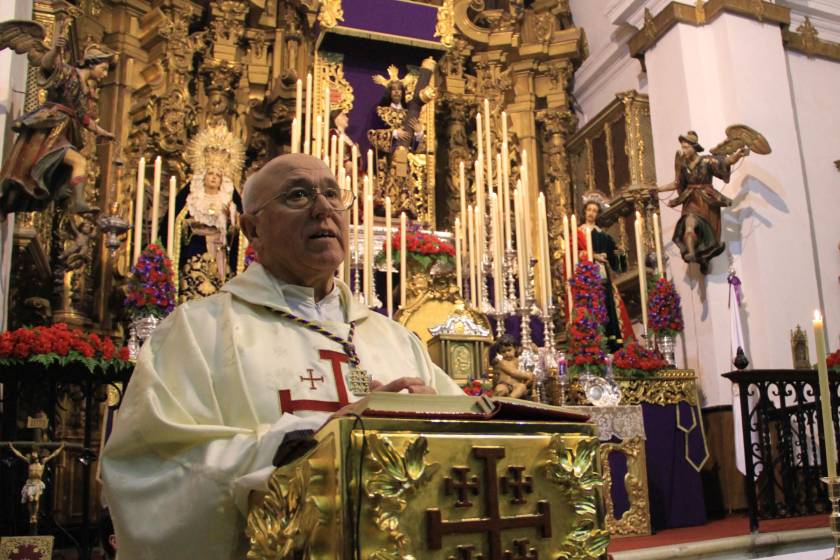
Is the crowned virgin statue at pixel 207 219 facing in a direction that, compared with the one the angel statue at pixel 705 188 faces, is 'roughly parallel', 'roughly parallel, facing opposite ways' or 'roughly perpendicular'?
roughly perpendicular

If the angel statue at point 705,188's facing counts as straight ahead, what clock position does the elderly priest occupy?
The elderly priest is roughly at 11 o'clock from the angel statue.

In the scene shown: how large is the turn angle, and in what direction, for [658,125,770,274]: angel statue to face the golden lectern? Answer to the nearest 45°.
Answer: approximately 45° to its left

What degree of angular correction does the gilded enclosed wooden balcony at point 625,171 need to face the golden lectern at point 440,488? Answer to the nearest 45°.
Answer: approximately 45° to its left

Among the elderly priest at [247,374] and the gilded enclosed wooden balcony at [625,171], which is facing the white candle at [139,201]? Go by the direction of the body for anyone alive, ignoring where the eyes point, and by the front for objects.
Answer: the gilded enclosed wooden balcony

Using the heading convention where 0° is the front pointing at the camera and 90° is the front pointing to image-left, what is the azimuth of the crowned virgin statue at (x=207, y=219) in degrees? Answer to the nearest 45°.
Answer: approximately 0°

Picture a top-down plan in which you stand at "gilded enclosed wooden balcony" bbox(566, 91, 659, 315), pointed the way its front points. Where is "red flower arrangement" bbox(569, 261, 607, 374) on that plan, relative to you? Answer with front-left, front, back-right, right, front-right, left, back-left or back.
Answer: front-left

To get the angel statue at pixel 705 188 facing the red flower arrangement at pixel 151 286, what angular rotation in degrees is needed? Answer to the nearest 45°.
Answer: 0° — it already faces it

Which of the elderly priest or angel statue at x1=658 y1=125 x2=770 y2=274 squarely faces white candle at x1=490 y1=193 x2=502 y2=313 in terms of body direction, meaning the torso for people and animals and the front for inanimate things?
the angel statue

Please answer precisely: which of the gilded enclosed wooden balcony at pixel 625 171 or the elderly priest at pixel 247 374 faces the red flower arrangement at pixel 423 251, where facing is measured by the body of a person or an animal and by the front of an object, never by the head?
the gilded enclosed wooden balcony
